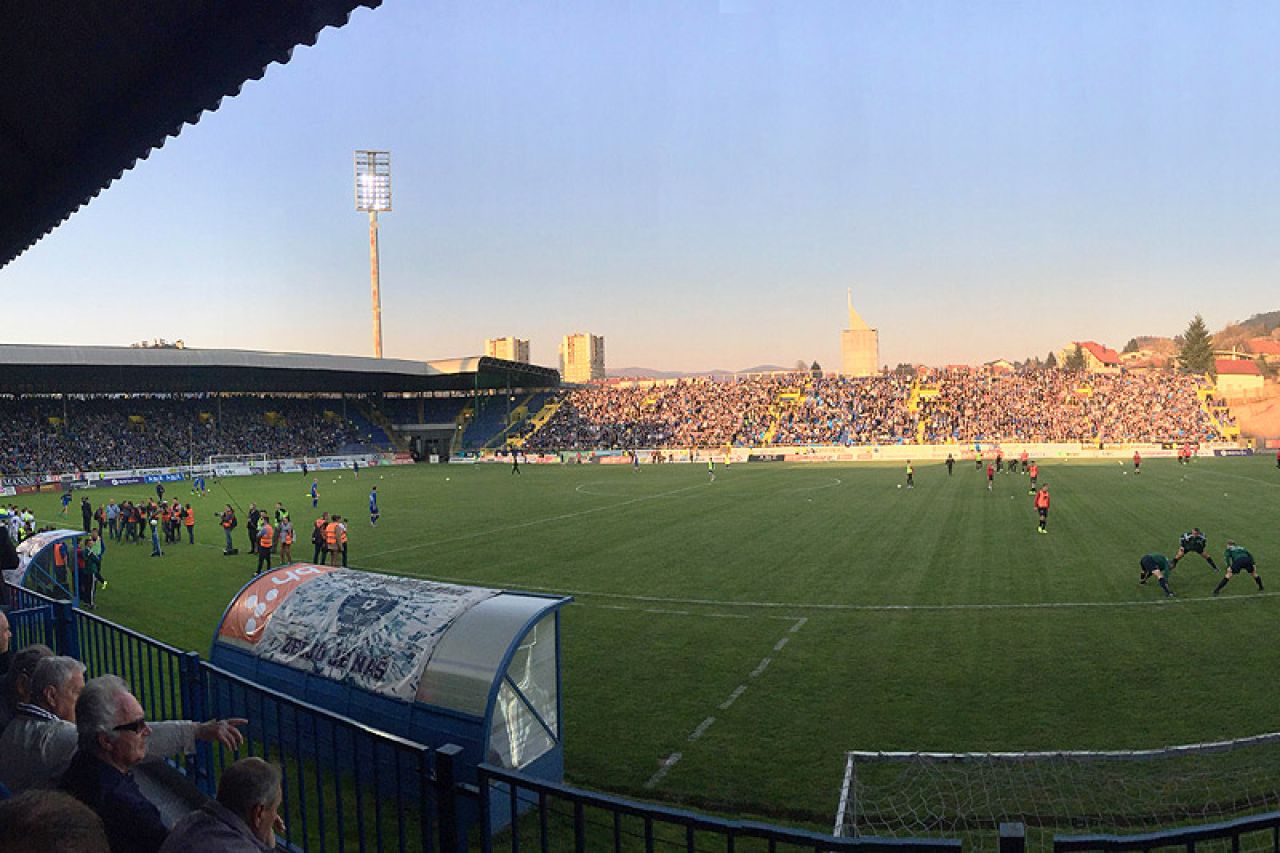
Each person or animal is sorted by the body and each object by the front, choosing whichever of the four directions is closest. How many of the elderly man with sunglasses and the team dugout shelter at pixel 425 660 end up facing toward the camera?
0

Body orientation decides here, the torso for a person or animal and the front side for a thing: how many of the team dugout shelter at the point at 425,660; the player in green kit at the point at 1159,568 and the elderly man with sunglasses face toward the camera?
0

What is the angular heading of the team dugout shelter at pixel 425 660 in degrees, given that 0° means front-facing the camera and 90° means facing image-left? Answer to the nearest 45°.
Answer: approximately 225°

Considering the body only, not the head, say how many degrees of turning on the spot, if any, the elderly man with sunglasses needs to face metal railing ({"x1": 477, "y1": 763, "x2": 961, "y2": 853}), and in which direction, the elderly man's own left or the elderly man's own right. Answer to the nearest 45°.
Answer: approximately 45° to the elderly man's own right

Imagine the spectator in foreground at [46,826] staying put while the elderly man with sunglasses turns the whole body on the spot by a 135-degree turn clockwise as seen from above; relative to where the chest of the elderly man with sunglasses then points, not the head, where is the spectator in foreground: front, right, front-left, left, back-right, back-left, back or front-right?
front-left

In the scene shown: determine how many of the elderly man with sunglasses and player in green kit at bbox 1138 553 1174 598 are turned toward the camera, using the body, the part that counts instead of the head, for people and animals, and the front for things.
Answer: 0

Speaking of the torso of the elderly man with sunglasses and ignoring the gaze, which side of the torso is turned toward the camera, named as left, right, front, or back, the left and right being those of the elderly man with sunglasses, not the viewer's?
right

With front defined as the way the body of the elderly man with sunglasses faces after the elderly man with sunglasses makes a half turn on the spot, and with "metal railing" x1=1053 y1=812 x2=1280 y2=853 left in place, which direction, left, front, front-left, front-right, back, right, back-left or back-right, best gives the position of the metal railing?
back-left

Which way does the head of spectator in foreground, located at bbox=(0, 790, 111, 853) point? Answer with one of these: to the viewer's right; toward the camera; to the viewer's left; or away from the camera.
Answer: away from the camera

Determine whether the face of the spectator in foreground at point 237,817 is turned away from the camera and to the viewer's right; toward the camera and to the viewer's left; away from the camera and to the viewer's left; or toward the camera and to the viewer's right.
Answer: away from the camera and to the viewer's right
